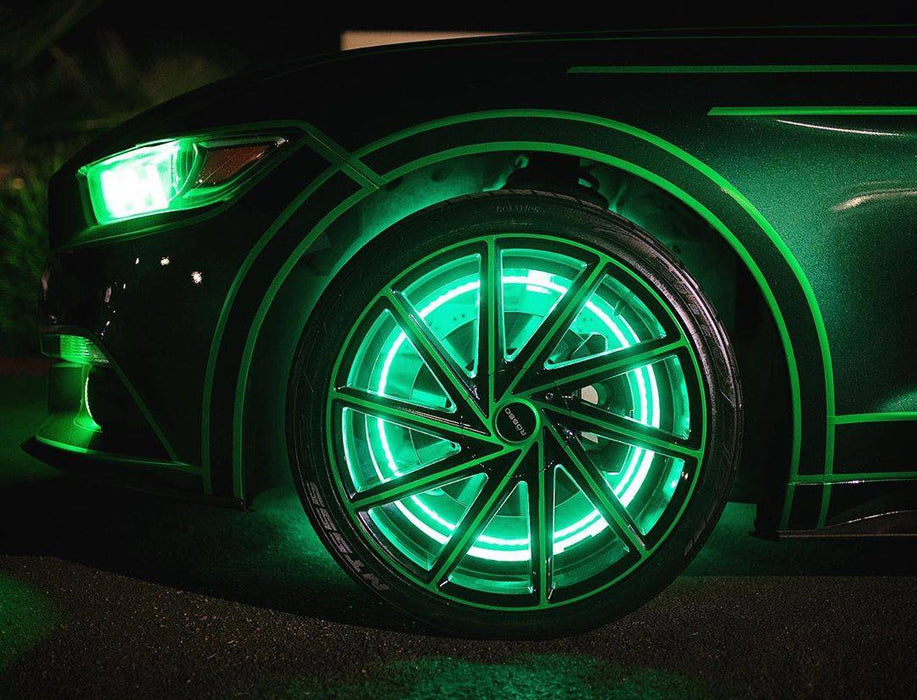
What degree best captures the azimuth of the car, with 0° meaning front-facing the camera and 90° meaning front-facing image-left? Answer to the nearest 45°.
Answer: approximately 90°
